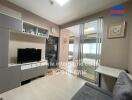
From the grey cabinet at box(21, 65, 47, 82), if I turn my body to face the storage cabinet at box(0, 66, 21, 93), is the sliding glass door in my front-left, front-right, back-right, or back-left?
back-left

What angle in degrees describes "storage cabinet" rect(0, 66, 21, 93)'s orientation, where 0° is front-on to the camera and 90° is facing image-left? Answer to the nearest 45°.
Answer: approximately 315°

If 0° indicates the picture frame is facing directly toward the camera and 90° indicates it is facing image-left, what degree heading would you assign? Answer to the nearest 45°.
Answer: approximately 45°
